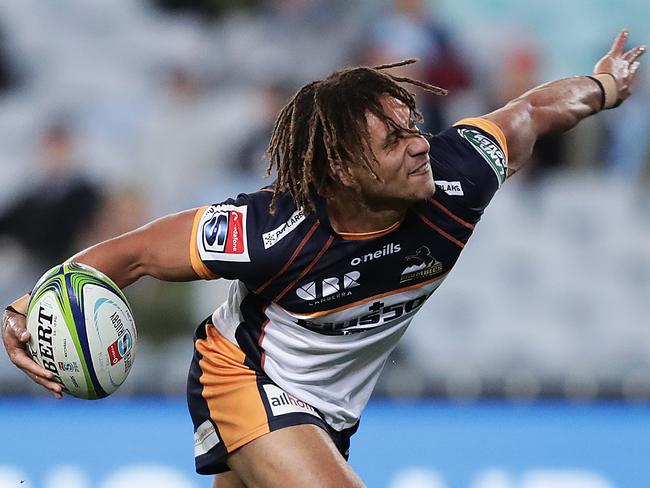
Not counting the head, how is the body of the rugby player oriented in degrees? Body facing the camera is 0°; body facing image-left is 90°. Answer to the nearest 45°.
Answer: approximately 315°
